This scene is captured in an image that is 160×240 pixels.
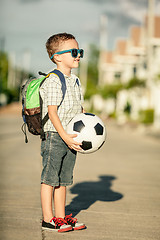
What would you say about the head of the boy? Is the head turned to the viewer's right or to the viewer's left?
to the viewer's right

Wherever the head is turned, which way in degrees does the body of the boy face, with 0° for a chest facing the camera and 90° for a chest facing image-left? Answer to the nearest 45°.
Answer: approximately 270°

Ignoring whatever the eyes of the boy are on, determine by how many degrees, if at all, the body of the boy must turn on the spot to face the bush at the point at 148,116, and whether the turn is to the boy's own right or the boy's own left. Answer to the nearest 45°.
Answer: approximately 90° to the boy's own left
